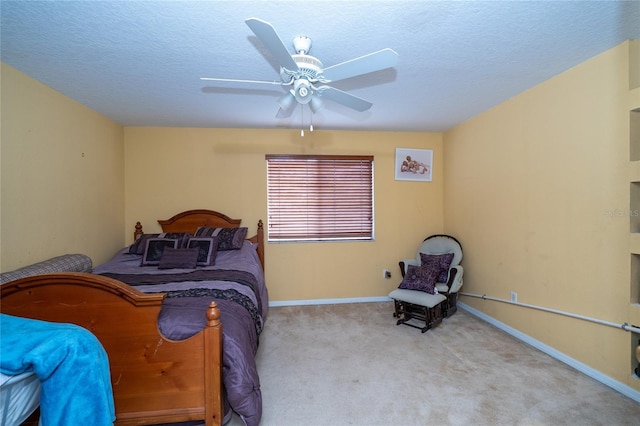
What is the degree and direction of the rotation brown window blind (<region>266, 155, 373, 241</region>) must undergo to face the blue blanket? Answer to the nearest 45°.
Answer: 0° — it already faces it

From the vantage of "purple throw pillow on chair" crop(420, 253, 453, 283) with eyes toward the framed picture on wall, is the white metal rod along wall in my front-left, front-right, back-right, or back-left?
back-right

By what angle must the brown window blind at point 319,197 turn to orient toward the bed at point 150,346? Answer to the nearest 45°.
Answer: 0° — it already faces it

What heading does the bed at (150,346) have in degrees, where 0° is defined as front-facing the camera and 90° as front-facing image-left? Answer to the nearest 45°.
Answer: approximately 0°

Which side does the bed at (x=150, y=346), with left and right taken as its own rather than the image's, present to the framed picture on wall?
left

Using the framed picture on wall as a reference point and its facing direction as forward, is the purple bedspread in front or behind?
in front

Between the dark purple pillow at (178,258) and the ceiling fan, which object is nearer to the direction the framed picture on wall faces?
the ceiling fan

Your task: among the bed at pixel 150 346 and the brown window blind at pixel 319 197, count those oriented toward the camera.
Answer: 2

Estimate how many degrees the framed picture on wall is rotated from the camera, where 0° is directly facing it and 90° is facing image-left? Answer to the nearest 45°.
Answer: approximately 0°

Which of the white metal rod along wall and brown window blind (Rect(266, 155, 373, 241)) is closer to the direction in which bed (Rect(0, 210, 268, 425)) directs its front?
the white metal rod along wall

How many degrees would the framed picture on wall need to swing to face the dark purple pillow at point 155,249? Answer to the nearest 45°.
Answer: approximately 45° to its right

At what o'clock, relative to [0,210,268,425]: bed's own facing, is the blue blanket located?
The blue blanket is roughly at 1 o'clock from the bed.
